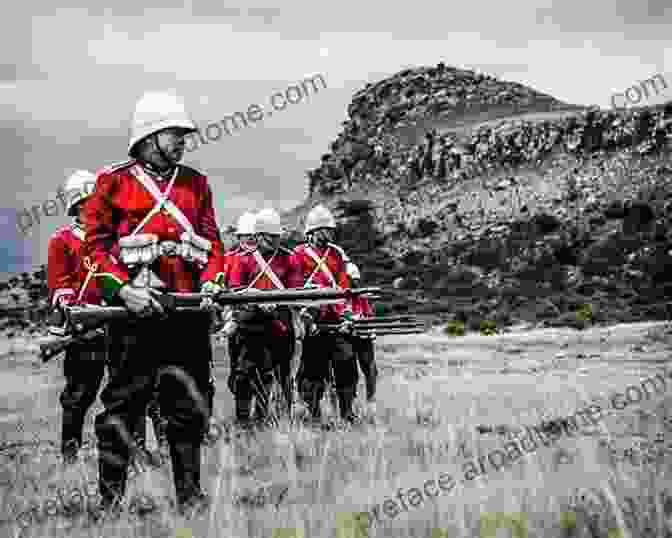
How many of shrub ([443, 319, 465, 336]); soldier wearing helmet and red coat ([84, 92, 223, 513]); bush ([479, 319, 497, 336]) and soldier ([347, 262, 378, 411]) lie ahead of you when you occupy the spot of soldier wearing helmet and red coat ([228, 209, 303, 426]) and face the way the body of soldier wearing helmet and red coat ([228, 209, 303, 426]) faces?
1

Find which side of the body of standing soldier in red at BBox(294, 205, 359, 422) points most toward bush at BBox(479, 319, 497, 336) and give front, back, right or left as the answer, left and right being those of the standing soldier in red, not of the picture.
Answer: back

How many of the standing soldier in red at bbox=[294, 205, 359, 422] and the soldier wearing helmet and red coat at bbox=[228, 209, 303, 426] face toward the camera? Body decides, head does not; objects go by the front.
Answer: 2

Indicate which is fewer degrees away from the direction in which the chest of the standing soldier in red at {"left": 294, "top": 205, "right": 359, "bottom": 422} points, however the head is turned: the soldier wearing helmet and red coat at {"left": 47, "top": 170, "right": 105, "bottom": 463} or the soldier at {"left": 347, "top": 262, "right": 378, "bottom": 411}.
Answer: the soldier wearing helmet and red coat

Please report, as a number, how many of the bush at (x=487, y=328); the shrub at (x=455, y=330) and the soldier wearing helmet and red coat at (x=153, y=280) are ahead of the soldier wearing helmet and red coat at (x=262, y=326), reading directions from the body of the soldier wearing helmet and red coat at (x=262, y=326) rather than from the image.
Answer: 1

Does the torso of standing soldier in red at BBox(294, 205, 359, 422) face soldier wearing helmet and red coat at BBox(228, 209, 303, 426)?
no

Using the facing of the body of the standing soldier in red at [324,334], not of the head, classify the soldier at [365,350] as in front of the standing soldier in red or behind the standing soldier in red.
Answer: behind

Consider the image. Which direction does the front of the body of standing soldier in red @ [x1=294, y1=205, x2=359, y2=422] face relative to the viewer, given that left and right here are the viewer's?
facing the viewer

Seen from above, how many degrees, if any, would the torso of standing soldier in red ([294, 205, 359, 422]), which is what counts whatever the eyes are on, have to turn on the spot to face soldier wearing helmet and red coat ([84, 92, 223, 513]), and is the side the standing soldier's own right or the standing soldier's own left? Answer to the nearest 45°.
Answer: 0° — they already face them

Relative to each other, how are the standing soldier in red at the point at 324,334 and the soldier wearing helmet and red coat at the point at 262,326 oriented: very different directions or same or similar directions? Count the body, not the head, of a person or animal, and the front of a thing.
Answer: same or similar directions

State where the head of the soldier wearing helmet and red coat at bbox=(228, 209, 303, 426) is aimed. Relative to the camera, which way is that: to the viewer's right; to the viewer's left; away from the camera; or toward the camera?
toward the camera

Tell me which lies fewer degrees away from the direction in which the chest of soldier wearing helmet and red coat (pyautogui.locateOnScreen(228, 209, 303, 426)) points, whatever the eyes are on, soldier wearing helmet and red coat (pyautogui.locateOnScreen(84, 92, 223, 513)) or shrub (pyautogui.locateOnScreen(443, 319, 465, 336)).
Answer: the soldier wearing helmet and red coat

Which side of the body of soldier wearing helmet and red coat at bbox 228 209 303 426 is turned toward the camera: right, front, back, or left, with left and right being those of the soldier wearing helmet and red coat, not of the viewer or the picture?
front

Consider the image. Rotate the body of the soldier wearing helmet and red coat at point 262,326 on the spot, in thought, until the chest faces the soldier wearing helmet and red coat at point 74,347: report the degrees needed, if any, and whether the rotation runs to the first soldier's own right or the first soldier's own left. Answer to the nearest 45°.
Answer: approximately 45° to the first soldier's own right

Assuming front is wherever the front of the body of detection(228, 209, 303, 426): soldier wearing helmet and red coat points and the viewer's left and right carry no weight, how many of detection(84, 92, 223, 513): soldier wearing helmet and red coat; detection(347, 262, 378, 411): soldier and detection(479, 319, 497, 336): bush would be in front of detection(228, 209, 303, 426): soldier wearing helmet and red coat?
1
